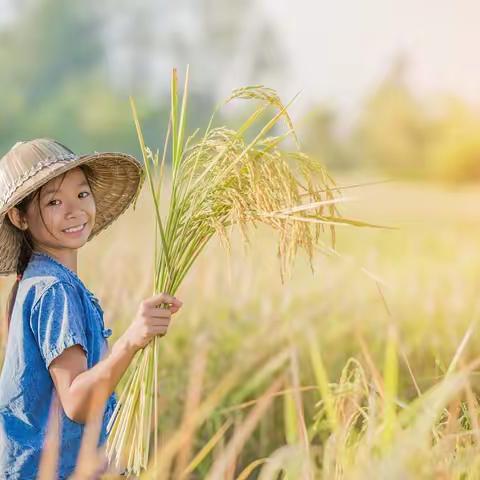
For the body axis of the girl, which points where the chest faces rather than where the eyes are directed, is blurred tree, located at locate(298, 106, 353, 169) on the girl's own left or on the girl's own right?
on the girl's own left
